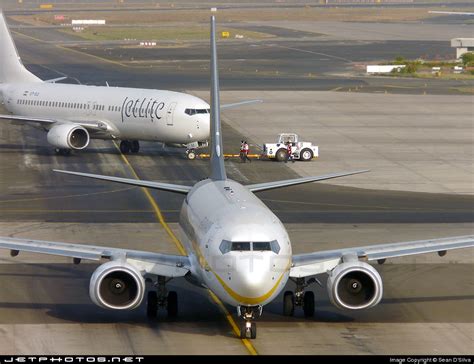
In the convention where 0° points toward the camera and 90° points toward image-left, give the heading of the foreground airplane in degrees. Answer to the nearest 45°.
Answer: approximately 0°
